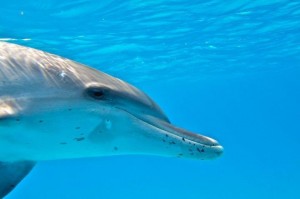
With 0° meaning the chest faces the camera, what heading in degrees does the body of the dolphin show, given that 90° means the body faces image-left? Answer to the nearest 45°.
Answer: approximately 270°
